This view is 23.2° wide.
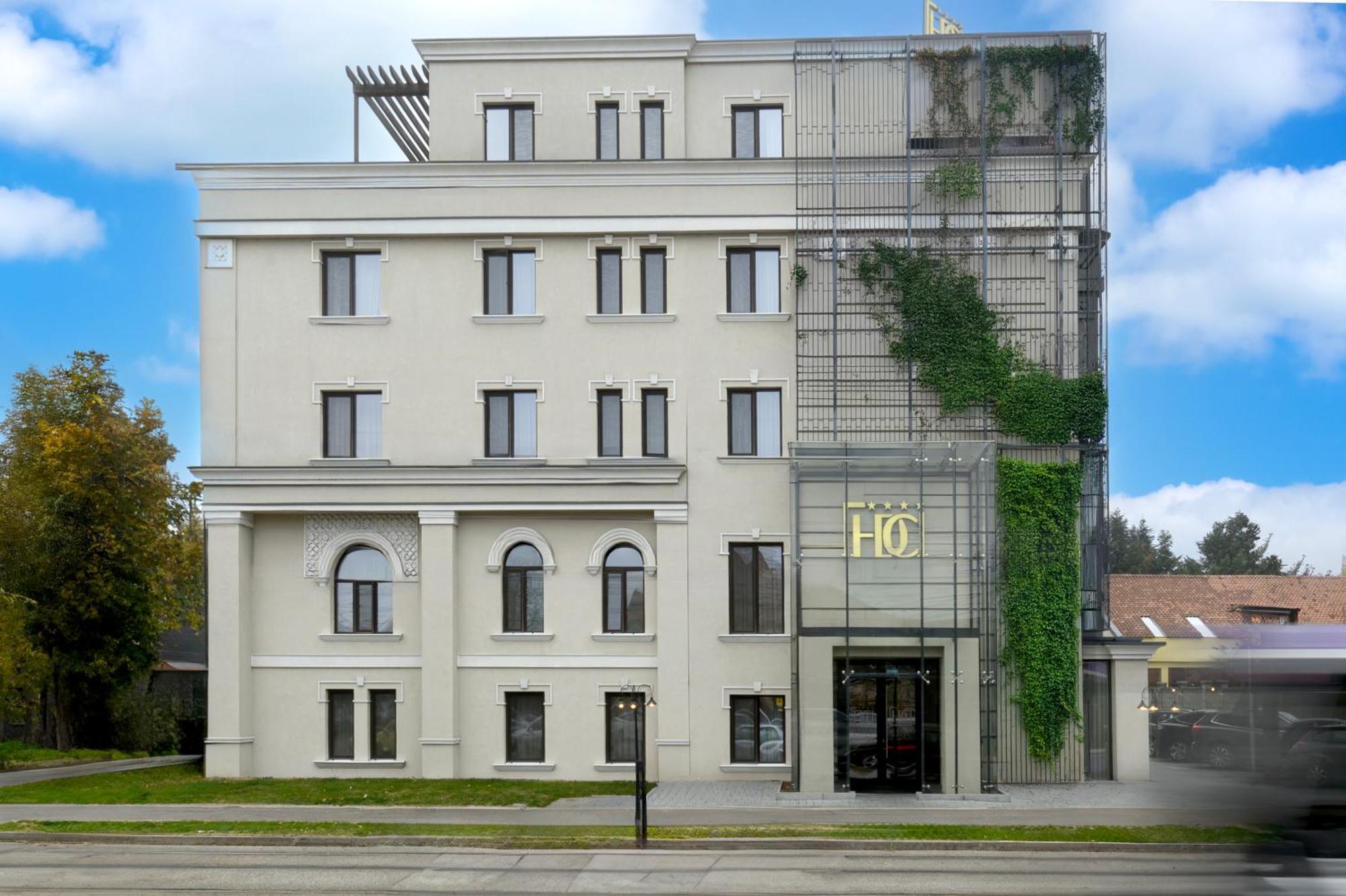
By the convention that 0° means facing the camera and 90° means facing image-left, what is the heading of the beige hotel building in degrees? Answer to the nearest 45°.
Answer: approximately 0°

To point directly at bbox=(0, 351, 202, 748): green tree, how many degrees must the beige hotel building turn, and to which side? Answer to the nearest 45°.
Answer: approximately 135° to its right

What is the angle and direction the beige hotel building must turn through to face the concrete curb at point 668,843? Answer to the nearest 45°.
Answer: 0° — it already faces it

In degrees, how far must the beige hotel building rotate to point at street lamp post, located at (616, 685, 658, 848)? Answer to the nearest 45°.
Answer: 0° — it already faces it
